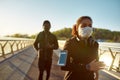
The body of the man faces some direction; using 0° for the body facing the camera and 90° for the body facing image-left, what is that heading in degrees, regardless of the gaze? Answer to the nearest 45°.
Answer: approximately 0°
